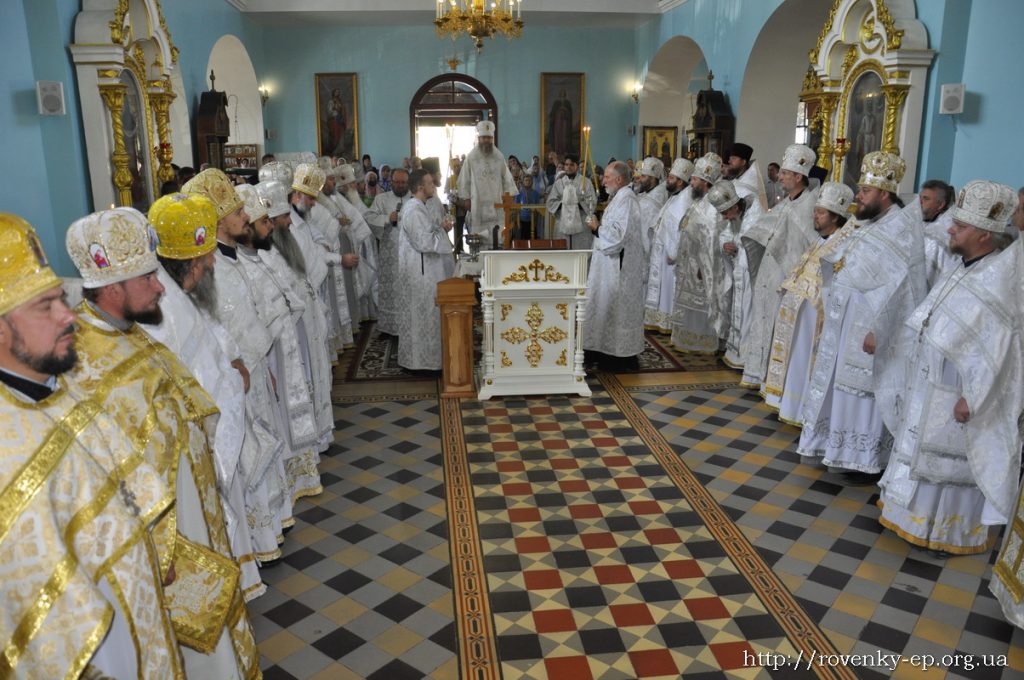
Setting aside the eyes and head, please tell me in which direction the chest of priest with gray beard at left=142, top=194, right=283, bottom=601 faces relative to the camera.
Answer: to the viewer's right

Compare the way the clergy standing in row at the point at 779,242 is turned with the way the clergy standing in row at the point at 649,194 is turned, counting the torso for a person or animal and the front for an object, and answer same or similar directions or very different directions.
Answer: same or similar directions

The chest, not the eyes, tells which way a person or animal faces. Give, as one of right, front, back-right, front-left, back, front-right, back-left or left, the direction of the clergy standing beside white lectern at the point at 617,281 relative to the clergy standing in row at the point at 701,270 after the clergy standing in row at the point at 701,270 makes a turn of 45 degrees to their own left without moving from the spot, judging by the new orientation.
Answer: front

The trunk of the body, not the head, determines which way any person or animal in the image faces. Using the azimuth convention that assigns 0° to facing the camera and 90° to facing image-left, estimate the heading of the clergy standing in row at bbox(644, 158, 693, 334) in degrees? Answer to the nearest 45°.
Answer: approximately 90°

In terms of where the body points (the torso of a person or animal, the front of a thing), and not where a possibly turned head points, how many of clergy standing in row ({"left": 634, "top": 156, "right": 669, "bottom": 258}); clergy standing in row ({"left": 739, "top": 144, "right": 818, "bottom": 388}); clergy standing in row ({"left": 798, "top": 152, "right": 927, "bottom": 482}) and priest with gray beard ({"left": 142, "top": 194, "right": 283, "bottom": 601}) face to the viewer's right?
1

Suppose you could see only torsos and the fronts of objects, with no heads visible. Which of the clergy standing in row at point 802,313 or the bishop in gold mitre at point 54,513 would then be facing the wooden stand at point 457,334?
the clergy standing in row

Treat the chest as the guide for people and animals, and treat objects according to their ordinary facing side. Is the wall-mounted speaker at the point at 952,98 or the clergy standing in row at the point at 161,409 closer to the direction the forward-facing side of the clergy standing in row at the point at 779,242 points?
the clergy standing in row

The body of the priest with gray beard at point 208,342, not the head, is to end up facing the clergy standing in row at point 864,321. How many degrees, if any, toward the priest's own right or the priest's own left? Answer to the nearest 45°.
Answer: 0° — they already face them

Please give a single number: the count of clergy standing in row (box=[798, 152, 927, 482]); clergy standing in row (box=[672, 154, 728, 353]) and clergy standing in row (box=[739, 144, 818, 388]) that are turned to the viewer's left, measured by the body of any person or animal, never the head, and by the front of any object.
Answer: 3

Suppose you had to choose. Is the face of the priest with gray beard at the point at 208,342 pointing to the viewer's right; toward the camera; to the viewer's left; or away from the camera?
to the viewer's right

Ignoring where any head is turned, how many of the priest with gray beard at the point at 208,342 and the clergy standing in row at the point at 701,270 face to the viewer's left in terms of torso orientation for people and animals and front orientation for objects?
1

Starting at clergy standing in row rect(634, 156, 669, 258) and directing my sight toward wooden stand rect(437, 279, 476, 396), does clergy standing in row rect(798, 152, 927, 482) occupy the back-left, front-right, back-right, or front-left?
front-left

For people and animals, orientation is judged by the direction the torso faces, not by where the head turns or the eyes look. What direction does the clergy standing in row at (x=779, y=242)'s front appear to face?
to the viewer's left

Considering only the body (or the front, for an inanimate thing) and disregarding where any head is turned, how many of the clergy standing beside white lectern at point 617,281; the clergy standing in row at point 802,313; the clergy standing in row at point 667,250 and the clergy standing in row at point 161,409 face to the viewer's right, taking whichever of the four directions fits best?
1

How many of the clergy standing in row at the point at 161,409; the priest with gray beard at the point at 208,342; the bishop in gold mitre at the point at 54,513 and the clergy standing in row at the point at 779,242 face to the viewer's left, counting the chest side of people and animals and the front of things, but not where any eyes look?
1

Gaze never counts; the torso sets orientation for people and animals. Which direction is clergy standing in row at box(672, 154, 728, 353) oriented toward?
to the viewer's left

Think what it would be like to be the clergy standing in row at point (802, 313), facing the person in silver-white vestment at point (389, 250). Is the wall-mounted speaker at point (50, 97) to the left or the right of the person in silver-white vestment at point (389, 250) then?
left

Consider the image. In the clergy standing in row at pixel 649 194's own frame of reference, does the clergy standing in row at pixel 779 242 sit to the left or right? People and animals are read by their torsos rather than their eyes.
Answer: on their left

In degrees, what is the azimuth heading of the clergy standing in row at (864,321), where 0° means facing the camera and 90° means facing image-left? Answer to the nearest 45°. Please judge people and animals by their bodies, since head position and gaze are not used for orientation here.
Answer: approximately 90°

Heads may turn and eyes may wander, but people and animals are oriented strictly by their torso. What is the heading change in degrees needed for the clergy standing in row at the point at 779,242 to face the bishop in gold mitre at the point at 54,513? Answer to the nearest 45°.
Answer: approximately 90° to their left

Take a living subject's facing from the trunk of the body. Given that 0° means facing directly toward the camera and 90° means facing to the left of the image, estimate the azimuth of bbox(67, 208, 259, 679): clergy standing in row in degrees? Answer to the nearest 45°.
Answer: approximately 270°
